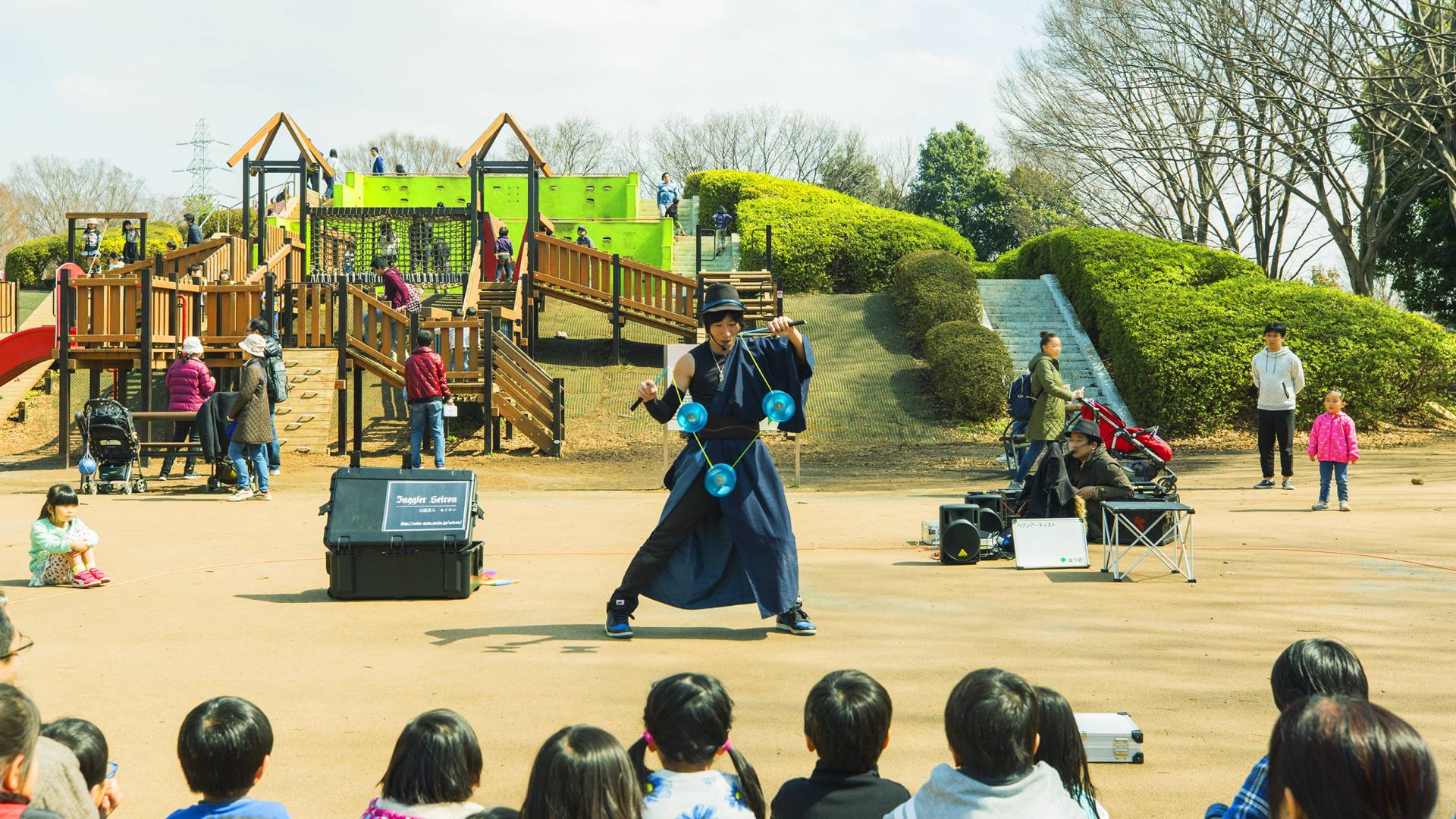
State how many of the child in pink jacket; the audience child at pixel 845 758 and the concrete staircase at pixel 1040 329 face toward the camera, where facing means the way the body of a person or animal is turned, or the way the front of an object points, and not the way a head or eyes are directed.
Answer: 2

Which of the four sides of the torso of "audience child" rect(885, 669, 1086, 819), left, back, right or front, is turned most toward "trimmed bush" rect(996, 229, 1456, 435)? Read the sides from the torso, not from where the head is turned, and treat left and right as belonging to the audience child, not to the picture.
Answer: front

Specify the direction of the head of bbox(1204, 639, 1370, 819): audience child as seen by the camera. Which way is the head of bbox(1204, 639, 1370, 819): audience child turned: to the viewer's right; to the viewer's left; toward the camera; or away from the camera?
away from the camera

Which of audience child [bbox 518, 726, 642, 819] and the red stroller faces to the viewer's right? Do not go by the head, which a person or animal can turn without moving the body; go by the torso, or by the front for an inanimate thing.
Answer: the red stroller

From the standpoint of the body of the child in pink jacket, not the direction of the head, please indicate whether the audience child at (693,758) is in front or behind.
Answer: in front

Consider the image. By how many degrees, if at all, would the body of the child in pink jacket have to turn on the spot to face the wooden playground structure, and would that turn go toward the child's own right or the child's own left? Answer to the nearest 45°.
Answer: approximately 90° to the child's own right

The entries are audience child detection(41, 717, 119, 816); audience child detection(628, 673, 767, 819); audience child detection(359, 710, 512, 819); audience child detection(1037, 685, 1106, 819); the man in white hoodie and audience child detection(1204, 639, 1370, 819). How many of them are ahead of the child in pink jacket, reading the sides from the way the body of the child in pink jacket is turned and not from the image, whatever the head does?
5

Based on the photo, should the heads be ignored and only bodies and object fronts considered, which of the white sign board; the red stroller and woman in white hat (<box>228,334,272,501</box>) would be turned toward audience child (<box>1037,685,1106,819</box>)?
the white sign board

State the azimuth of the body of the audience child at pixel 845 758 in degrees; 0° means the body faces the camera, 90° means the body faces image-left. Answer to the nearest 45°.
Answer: approximately 180°

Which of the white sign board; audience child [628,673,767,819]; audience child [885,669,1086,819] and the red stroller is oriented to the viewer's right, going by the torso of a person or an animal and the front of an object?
the red stroller

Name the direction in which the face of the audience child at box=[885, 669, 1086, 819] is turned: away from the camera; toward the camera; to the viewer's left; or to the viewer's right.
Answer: away from the camera

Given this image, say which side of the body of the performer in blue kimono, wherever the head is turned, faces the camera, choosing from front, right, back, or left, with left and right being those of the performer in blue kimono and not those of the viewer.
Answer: front

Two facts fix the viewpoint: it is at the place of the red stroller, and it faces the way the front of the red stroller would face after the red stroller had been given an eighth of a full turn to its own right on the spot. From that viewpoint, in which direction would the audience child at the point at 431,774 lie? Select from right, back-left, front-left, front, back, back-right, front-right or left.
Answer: front-right

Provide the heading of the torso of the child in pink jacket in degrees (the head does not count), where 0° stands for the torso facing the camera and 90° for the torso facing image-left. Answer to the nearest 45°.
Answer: approximately 0°
